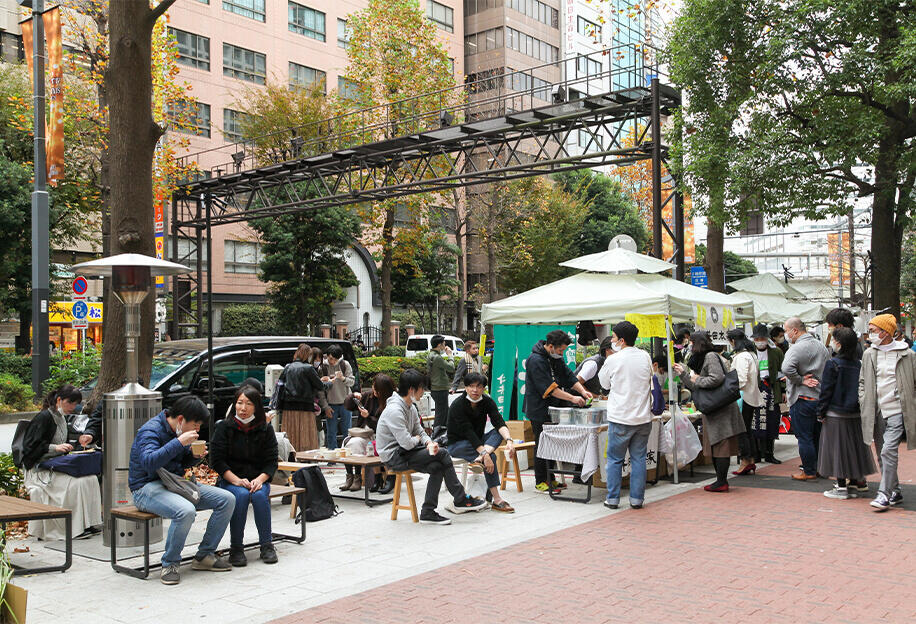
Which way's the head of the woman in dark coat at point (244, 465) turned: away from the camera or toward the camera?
toward the camera

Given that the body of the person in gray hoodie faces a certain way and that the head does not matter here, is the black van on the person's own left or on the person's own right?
on the person's own left

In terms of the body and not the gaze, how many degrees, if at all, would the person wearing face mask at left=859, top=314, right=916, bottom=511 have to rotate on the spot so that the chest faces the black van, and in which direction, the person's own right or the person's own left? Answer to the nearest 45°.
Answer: approximately 45° to the person's own right

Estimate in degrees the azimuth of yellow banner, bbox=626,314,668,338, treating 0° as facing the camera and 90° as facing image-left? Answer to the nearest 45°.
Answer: approximately 0°

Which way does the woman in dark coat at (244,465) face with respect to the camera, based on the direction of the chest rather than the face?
toward the camera

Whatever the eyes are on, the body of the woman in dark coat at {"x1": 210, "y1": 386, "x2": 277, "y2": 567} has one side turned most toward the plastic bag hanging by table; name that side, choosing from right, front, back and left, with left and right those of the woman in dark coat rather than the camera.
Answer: left

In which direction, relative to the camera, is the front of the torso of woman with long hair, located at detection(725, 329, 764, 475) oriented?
to the viewer's left

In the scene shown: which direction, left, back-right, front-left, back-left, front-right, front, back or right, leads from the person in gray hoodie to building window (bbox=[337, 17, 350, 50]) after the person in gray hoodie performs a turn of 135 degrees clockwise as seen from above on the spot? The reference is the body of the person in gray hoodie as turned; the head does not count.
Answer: back-right

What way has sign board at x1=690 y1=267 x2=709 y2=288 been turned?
toward the camera

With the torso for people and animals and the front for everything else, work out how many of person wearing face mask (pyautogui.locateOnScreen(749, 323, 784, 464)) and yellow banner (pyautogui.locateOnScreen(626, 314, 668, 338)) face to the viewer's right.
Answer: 0

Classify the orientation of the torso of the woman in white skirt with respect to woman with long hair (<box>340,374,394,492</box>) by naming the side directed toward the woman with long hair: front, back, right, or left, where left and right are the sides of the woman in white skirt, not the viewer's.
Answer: front

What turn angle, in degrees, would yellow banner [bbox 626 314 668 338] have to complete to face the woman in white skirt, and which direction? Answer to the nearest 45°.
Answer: approximately 45° to its right

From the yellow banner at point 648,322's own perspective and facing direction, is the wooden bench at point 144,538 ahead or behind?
ahead

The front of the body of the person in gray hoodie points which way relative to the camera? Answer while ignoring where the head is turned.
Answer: to the viewer's right

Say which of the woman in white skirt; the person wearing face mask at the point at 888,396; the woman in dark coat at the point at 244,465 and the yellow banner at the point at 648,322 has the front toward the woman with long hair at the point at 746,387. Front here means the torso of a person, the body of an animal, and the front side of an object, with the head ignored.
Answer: the woman in white skirt

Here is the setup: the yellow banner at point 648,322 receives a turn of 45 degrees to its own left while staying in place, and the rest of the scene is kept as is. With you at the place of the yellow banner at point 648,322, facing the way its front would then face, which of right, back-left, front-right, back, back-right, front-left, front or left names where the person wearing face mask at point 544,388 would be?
right

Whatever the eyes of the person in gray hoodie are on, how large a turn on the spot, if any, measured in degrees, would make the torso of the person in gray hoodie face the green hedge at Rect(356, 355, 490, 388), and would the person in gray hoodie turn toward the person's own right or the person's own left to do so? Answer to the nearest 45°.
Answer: approximately 90° to the person's own left

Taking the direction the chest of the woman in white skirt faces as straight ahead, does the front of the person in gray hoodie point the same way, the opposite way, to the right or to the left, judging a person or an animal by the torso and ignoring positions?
the same way

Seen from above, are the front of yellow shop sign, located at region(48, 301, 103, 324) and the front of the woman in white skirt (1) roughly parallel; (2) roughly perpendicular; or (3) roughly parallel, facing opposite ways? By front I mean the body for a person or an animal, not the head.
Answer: roughly perpendicular
